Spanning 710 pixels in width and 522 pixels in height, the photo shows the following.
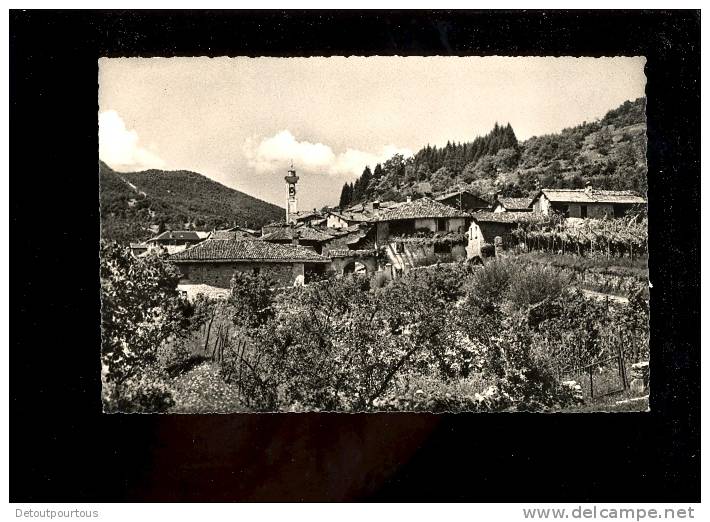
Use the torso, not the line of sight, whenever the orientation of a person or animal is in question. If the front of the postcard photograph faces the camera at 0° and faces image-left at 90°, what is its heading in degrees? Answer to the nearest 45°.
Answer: approximately 0°
